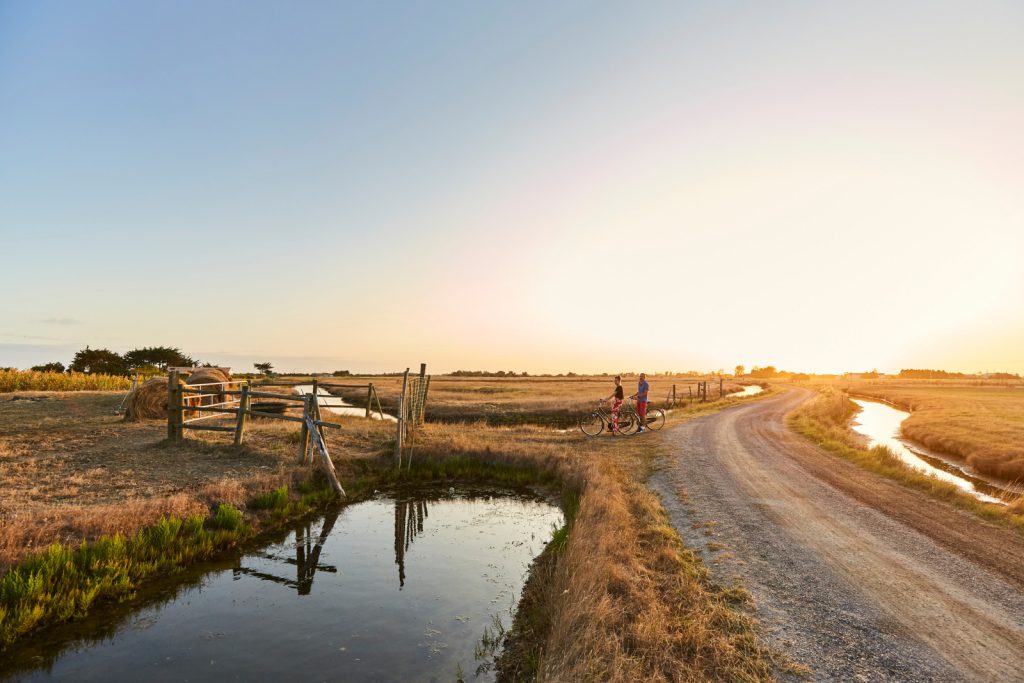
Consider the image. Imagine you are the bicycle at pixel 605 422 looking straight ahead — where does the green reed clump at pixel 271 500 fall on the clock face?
The green reed clump is roughly at 10 o'clock from the bicycle.

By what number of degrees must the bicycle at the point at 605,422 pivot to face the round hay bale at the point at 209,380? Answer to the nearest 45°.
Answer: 0° — it already faces it

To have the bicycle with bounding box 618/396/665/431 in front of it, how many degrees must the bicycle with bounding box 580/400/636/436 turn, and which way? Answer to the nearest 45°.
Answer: approximately 135° to its right

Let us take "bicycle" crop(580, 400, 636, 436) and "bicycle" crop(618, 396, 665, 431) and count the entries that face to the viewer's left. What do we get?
2

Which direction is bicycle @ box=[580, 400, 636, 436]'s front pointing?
to the viewer's left

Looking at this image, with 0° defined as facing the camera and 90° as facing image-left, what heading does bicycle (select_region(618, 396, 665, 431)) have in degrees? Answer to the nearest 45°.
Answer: approximately 90°

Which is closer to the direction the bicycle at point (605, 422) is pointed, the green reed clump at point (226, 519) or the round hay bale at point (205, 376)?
the round hay bale
